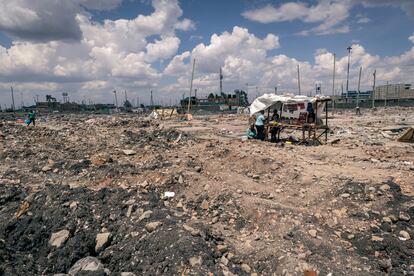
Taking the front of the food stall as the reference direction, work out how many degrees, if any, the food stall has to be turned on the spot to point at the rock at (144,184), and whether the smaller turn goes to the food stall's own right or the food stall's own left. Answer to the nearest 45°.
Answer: approximately 45° to the food stall's own right

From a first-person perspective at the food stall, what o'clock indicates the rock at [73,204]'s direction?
The rock is roughly at 1 o'clock from the food stall.

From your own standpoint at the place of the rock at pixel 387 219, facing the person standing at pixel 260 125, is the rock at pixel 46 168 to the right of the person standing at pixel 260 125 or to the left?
left

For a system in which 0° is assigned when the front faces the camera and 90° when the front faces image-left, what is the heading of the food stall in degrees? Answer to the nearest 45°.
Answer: approximately 0°

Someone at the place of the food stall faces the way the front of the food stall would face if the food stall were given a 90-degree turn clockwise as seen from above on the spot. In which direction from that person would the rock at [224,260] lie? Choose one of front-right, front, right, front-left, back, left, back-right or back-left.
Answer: left

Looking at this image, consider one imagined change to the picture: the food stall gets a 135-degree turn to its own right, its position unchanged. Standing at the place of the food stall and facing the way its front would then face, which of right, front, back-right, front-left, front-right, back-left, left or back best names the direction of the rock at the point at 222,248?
back-left

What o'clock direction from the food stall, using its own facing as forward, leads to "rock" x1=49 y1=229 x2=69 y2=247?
The rock is roughly at 1 o'clock from the food stall.

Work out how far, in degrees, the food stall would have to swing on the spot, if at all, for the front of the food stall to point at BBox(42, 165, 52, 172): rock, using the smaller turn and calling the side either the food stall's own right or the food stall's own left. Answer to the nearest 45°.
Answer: approximately 45° to the food stall's own right

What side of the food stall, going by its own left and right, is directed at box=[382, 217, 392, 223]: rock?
front

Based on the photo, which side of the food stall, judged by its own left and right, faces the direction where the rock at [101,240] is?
front

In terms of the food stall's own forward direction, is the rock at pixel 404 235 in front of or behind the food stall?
in front

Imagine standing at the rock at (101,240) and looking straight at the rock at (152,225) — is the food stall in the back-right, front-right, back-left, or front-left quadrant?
front-left

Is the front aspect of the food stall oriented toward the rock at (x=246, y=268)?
yes

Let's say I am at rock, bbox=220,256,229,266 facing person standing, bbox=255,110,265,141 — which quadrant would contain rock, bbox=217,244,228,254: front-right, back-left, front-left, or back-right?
front-left

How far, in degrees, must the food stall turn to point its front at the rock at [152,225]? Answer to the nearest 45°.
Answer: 0° — it already faces it

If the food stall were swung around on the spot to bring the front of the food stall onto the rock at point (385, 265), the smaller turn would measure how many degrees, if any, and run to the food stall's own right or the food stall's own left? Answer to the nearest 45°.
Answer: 0° — it already faces it

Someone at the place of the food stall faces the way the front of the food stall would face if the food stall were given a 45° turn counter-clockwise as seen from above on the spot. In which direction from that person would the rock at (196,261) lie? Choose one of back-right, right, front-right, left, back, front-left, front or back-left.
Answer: front-right

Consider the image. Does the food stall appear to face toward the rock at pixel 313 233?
yes
